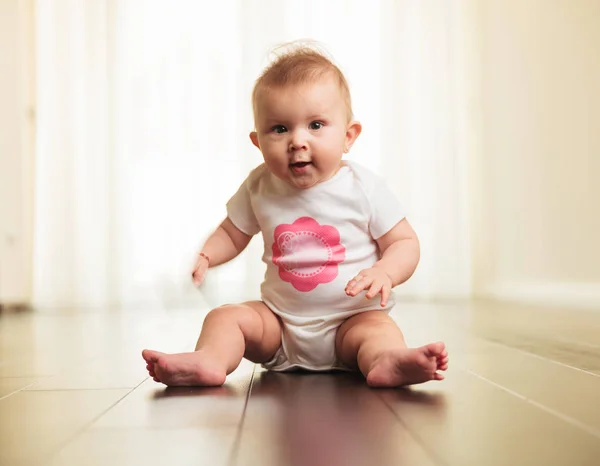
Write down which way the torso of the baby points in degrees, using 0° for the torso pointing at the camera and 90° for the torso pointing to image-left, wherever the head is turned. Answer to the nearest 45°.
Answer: approximately 0°
